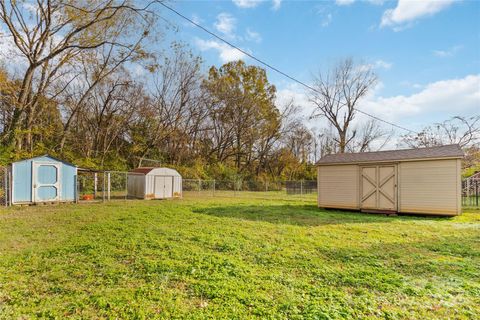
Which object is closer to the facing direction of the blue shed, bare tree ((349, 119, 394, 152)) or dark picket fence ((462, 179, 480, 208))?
the dark picket fence

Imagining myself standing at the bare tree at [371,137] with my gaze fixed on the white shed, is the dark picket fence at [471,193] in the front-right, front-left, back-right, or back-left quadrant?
front-left

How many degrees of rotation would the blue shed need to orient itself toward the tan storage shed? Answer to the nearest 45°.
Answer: approximately 45° to its left

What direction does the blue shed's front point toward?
toward the camera

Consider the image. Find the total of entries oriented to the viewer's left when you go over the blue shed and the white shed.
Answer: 0

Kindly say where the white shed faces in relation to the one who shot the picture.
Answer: facing the viewer and to the right of the viewer
